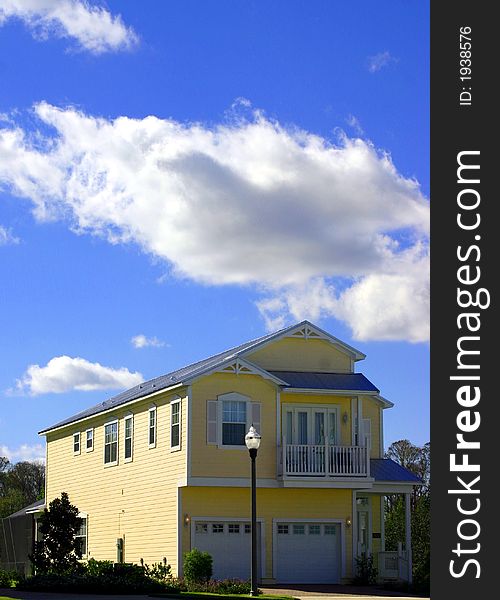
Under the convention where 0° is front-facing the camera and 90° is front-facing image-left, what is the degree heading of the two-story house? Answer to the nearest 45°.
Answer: approximately 315°

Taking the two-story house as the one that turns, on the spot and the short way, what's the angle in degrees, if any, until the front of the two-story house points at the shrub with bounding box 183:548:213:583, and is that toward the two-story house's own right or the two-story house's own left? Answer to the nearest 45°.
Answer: approximately 90° to the two-story house's own right

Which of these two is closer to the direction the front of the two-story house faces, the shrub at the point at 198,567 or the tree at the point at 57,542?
the shrub

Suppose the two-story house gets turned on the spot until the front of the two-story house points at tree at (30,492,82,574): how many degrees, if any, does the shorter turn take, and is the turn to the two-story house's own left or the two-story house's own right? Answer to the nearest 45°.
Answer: approximately 135° to the two-story house's own right
